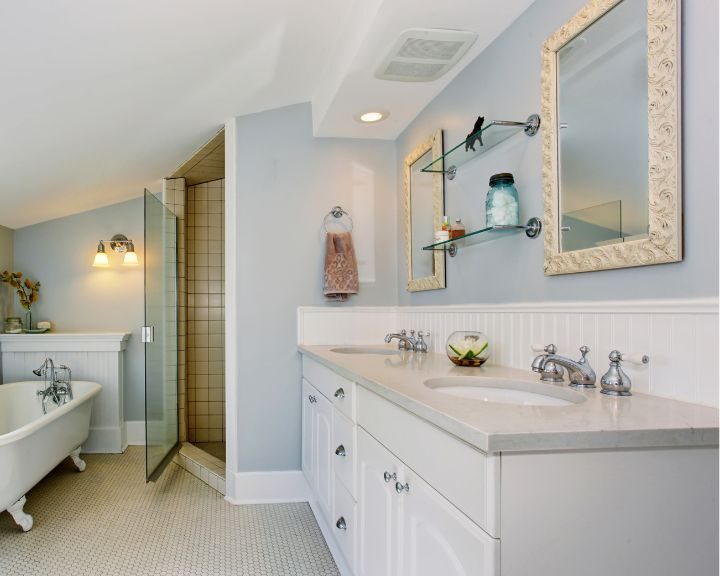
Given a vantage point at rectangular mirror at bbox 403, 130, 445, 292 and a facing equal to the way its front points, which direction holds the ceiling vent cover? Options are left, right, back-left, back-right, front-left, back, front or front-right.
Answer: front-left

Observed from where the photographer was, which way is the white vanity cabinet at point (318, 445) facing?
facing to the left of the viewer

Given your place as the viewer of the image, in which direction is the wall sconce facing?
facing the viewer

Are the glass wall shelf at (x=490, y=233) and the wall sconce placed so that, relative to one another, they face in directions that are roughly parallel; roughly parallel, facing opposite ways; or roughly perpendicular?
roughly perpendicular

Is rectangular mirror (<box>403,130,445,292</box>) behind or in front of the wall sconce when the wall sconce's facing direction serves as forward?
in front

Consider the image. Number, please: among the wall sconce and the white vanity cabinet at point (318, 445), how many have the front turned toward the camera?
1

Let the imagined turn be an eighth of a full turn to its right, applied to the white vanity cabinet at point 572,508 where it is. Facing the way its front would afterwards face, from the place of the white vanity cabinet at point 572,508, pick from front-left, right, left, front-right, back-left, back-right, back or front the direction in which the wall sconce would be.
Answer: front-right

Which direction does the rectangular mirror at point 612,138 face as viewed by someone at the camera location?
facing the viewer and to the left of the viewer

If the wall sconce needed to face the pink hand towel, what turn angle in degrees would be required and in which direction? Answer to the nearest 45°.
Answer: approximately 45° to its left

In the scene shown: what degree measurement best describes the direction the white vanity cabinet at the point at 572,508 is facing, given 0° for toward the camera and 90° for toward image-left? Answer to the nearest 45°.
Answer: approximately 45°

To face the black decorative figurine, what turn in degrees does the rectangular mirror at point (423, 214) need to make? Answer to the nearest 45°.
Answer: approximately 45° to its left

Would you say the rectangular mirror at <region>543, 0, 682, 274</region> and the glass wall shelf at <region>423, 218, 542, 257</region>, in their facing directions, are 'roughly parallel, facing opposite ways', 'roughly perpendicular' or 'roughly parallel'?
roughly parallel
